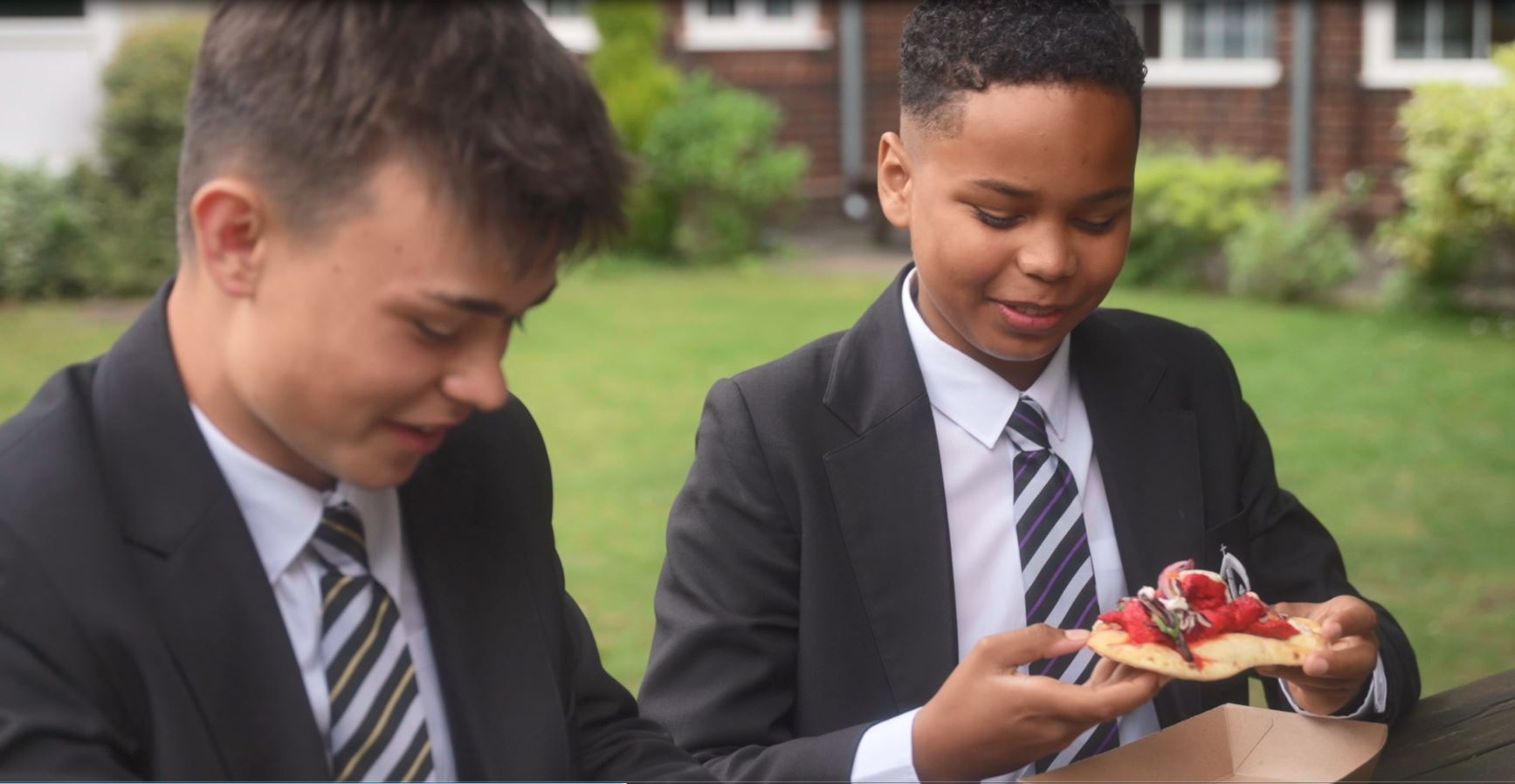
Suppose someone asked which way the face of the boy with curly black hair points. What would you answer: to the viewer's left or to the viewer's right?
to the viewer's right

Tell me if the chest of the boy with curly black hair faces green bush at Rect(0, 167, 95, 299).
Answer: no

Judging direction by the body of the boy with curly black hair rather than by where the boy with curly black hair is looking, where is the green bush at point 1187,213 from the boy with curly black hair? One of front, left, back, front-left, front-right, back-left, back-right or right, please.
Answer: back-left

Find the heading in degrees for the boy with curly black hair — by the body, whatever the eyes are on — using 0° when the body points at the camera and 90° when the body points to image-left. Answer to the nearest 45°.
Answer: approximately 315°

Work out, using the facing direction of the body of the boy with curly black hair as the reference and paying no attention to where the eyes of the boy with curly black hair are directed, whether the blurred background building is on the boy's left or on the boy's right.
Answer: on the boy's left

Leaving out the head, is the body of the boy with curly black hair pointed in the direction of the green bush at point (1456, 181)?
no

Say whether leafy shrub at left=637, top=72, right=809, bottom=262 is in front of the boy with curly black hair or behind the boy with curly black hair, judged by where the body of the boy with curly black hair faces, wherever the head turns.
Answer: behind

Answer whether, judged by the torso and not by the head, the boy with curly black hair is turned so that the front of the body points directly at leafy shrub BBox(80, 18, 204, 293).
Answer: no
